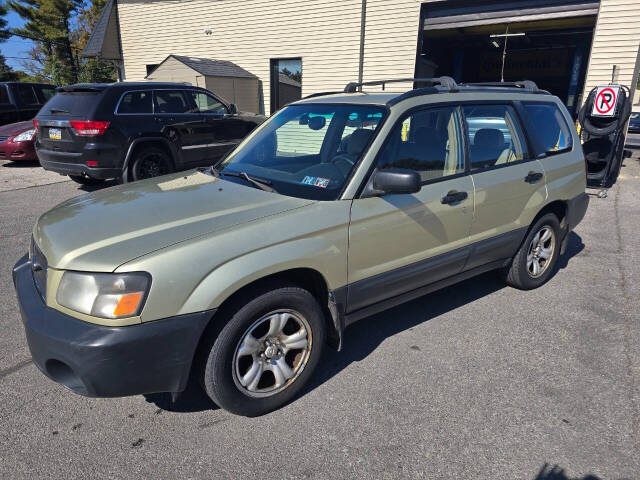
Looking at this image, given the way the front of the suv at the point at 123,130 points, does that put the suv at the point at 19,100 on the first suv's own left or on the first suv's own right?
on the first suv's own left

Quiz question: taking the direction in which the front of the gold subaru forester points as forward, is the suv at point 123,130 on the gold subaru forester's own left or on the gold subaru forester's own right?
on the gold subaru forester's own right

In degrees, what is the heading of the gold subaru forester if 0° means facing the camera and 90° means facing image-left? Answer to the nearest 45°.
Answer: approximately 45°

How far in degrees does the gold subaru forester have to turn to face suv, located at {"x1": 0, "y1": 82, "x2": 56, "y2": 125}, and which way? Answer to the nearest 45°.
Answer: approximately 90° to its right

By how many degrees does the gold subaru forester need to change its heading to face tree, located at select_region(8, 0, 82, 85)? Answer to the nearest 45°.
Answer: approximately 90° to its right

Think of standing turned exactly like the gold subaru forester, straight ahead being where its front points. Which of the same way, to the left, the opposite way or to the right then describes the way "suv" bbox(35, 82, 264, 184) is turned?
the opposite way

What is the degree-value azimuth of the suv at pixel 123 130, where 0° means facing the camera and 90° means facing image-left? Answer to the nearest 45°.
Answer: approximately 225°

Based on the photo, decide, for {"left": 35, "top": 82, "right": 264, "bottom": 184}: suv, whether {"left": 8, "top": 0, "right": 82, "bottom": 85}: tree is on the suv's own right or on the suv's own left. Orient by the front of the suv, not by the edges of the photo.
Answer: on the suv's own left

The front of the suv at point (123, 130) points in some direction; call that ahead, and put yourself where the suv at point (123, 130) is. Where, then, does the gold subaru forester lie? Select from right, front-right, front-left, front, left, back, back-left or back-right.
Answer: back-right
